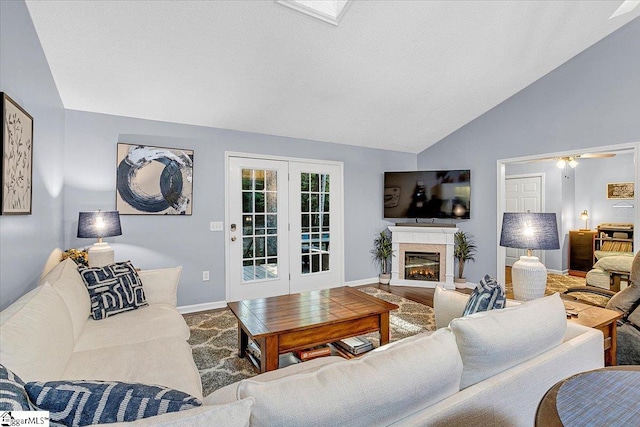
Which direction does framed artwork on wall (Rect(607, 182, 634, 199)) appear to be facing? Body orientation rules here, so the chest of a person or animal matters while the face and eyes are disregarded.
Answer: toward the camera

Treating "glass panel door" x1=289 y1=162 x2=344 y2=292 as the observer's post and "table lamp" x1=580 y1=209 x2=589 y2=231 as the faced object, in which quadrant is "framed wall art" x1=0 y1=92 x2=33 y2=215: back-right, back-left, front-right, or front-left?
back-right

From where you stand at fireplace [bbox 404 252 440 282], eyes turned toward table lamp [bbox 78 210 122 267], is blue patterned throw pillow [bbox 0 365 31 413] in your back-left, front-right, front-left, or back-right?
front-left

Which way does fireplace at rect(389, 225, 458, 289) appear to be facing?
toward the camera

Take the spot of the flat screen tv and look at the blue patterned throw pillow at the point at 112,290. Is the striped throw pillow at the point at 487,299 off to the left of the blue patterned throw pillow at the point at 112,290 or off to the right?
left

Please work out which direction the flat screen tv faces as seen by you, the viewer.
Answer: facing the viewer
